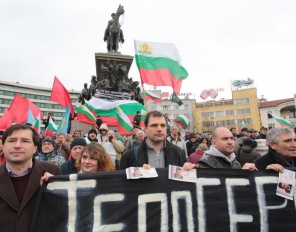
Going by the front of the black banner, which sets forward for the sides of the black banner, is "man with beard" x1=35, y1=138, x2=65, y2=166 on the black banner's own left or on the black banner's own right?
on the black banner's own right

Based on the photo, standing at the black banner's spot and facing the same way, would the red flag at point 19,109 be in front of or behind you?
behind

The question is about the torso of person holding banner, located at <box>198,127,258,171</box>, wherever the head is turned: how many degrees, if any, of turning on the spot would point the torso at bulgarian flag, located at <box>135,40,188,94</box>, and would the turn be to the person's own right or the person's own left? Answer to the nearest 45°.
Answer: approximately 180°

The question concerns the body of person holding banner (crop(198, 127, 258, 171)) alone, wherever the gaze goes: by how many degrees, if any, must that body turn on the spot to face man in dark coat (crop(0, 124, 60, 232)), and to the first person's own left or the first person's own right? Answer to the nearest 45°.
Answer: approximately 90° to the first person's own right

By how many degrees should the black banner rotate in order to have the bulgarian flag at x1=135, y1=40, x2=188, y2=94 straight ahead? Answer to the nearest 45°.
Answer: approximately 180°

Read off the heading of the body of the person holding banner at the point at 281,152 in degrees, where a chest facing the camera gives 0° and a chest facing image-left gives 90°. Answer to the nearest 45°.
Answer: approximately 315°

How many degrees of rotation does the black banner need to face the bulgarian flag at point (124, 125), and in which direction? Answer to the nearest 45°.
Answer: approximately 180°

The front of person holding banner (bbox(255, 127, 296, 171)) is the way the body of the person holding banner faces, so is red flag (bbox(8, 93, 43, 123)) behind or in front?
behind
